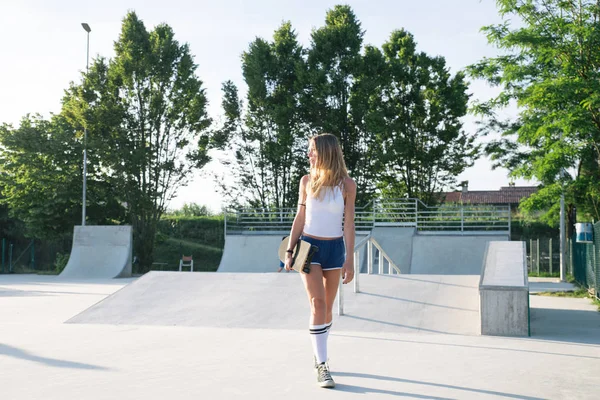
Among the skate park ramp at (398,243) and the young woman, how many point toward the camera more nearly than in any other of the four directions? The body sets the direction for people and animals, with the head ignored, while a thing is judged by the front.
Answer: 2

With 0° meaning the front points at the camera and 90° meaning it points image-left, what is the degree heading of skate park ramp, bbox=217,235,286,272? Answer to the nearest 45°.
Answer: approximately 0°

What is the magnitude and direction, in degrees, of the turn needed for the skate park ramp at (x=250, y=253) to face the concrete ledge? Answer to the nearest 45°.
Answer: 0° — it already faces it

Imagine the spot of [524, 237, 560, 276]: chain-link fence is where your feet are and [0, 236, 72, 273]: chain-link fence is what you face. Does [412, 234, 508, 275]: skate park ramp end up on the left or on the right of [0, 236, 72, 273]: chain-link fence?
left

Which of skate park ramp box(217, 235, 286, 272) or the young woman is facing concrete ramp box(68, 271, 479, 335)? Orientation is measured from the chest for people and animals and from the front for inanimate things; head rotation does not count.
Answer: the skate park ramp

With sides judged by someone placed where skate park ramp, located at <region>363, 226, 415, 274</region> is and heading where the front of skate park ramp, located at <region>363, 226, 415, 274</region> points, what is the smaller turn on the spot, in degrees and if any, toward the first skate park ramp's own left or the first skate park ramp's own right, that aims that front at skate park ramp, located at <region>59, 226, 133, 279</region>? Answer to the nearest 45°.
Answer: approximately 90° to the first skate park ramp's own right

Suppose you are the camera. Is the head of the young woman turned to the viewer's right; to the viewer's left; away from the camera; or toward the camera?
to the viewer's left

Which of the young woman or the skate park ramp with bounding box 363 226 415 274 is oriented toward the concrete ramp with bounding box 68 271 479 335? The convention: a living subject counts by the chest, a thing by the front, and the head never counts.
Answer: the skate park ramp
